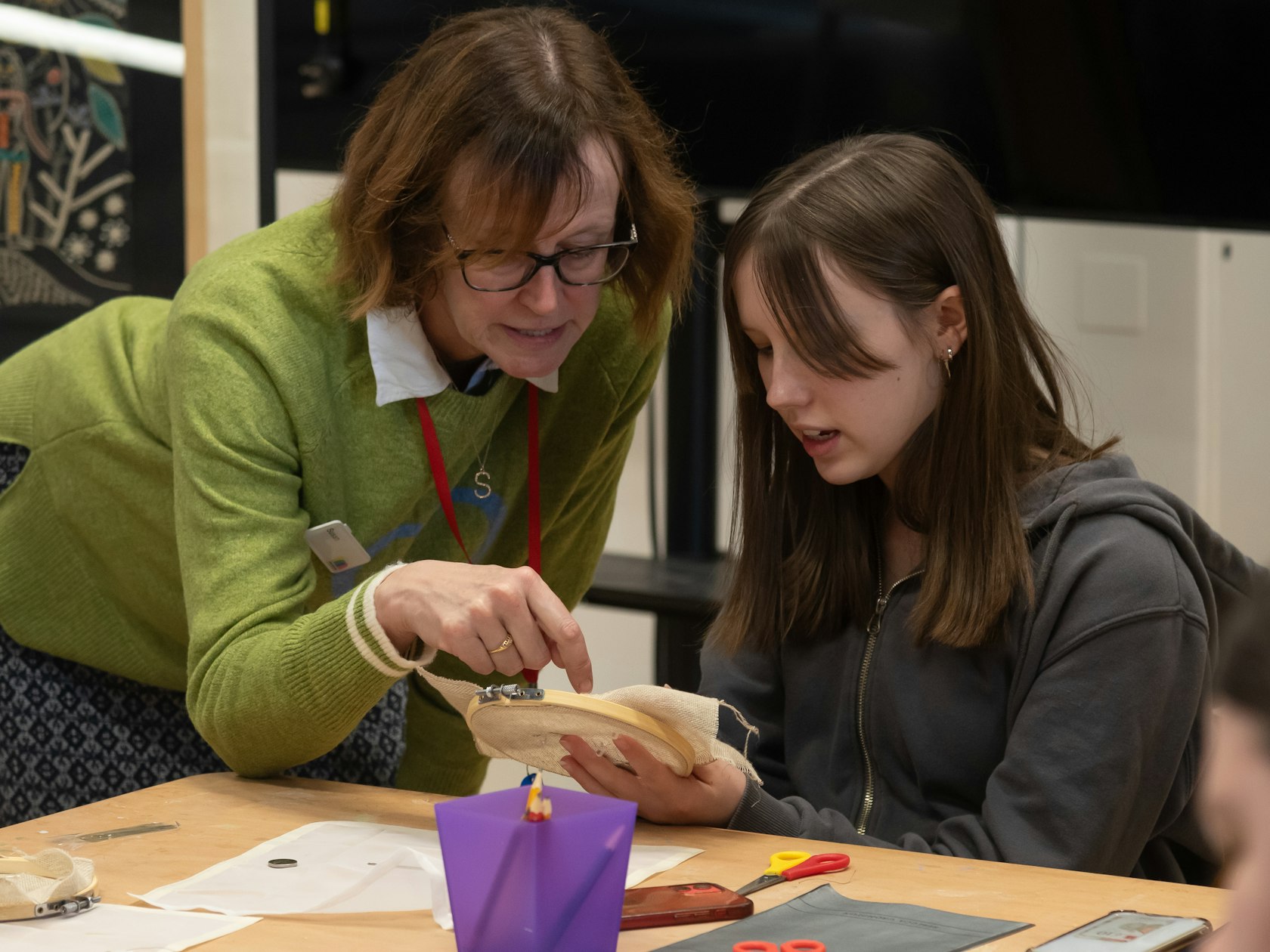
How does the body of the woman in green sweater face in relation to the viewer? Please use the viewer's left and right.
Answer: facing the viewer and to the right of the viewer

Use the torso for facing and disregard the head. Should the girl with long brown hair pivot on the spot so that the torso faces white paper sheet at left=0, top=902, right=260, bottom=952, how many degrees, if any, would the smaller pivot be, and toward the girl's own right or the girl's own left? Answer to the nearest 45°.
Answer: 0° — they already face it

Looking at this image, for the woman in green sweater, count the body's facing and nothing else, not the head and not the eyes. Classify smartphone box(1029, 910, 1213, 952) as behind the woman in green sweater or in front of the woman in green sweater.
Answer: in front

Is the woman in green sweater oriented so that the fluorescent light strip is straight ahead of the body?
no

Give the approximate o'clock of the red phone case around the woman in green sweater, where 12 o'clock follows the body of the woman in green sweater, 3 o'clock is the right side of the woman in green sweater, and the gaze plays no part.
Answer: The red phone case is roughly at 1 o'clock from the woman in green sweater.

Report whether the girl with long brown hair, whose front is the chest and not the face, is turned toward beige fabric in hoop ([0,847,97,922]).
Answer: yes

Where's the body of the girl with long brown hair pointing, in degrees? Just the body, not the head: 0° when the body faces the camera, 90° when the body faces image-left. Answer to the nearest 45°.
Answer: approximately 45°

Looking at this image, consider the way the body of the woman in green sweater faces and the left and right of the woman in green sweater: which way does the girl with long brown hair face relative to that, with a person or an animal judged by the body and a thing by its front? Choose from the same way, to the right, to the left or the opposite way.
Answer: to the right

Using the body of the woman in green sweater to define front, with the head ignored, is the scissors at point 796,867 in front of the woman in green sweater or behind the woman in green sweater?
in front

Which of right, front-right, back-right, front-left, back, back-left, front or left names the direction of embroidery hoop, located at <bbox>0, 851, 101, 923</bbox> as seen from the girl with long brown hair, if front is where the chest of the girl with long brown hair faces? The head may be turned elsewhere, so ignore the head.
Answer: front

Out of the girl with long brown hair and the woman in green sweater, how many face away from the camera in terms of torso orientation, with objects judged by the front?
0

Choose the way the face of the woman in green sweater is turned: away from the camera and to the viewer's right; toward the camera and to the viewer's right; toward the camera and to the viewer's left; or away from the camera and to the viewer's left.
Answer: toward the camera and to the viewer's right

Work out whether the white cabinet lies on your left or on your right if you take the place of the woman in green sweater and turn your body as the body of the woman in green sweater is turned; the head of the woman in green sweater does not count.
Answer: on your left
